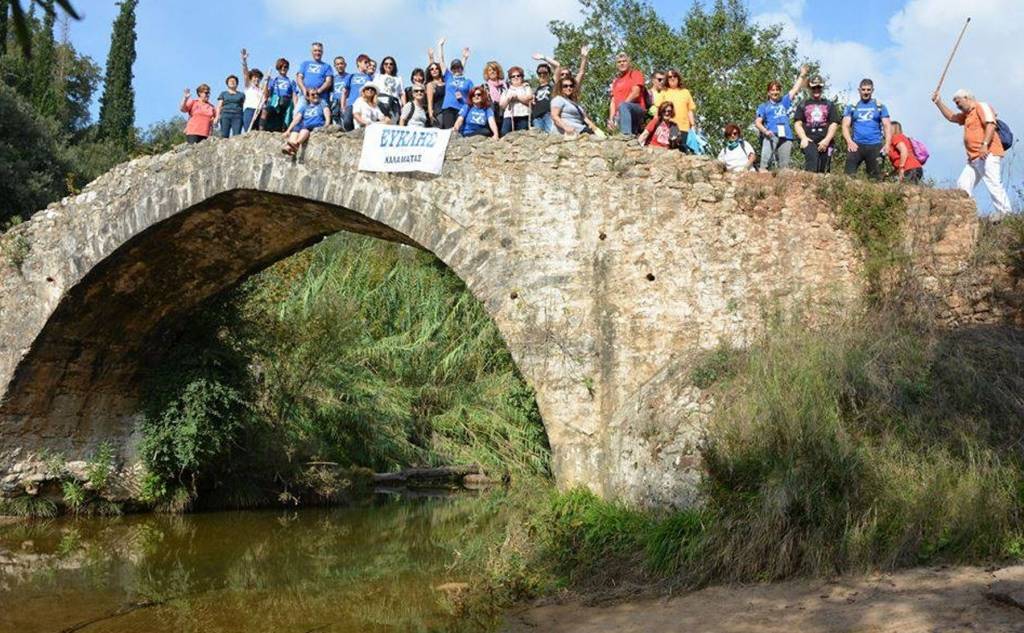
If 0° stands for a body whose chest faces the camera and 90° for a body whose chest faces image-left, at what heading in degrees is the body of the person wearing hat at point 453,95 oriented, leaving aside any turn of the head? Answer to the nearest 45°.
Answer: approximately 0°

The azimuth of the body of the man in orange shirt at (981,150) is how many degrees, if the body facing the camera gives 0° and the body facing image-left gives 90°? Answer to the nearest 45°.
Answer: approximately 45°

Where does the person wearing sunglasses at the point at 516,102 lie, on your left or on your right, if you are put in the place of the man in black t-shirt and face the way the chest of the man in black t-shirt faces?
on your right

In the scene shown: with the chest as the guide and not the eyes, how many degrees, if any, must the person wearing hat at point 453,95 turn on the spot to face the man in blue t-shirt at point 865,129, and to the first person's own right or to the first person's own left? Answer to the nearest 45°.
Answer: approximately 90° to the first person's own left

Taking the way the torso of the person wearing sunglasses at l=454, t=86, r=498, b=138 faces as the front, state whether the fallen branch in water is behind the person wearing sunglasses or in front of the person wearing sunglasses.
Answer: behind

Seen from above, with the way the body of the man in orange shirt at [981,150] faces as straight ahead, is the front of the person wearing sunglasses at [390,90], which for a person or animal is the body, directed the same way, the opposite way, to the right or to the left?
to the left

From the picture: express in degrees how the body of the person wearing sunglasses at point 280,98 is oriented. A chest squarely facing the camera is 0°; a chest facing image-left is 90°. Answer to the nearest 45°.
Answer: approximately 0°
